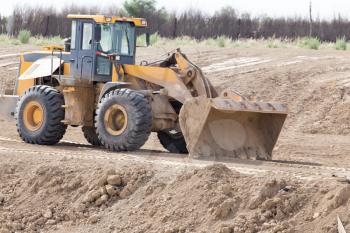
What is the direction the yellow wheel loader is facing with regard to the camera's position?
facing the viewer and to the right of the viewer

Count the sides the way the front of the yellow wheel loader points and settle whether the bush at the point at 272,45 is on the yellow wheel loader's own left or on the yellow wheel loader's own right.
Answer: on the yellow wheel loader's own left

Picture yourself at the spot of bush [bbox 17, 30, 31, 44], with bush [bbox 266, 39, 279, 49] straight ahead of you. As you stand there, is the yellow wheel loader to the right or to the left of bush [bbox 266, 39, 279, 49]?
right

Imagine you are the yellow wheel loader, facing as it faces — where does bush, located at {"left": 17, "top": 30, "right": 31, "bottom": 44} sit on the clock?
The bush is roughly at 7 o'clock from the yellow wheel loader.
